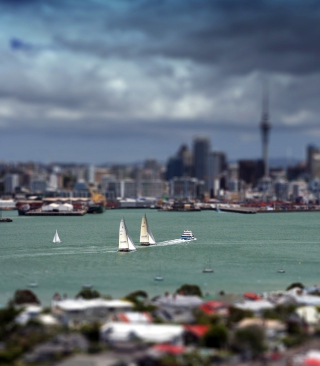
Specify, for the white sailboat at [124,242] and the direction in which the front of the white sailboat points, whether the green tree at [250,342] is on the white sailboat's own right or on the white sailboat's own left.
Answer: on the white sailboat's own right

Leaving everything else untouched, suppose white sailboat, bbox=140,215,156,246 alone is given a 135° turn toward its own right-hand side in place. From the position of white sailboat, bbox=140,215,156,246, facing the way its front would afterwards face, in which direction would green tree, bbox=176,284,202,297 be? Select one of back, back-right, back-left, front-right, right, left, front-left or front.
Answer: front-left

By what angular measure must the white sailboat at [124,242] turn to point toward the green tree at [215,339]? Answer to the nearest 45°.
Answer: approximately 90° to its right

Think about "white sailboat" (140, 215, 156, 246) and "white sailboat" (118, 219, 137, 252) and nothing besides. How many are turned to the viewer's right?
2

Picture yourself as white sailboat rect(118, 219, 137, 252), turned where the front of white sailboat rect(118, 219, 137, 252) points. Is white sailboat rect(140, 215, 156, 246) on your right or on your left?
on your left

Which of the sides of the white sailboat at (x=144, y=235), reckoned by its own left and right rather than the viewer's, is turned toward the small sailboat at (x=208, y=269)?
right

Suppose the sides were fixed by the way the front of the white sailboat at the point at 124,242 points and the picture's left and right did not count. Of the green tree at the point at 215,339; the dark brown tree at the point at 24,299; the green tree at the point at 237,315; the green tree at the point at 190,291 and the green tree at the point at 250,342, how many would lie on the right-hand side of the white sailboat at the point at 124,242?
5

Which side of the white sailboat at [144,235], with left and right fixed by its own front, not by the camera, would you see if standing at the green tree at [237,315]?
right

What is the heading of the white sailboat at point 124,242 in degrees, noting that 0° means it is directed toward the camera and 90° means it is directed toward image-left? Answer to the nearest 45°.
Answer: approximately 270°

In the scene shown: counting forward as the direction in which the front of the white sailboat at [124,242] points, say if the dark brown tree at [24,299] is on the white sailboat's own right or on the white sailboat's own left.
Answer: on the white sailboat's own right

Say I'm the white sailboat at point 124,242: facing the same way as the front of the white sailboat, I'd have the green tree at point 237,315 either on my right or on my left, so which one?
on my right

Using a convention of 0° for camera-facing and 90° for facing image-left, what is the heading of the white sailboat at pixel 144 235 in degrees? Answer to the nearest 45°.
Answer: approximately 270°
